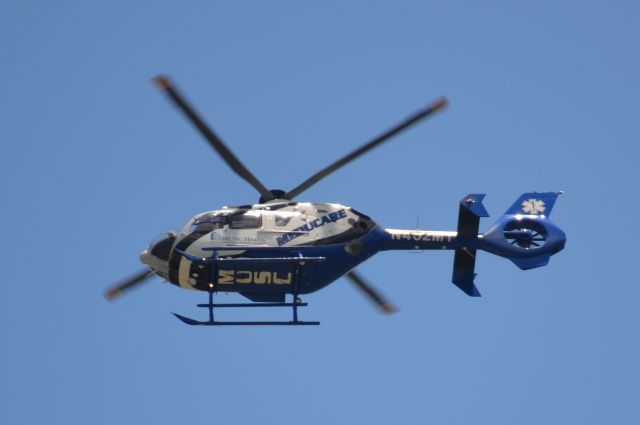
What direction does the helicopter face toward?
to the viewer's left
